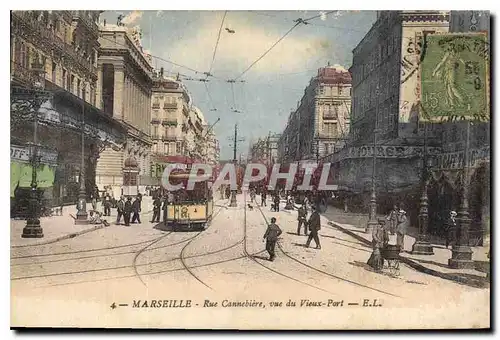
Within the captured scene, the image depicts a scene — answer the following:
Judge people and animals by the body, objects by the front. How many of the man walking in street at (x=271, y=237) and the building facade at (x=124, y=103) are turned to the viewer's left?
0

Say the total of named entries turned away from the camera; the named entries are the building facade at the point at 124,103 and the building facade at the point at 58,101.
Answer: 0

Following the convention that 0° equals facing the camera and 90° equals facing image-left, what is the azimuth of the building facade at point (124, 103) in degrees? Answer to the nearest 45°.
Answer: approximately 315°
